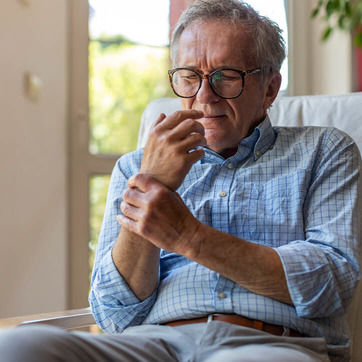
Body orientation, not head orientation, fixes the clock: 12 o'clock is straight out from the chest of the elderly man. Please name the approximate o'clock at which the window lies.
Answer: The window is roughly at 4 o'clock from the elderly man.

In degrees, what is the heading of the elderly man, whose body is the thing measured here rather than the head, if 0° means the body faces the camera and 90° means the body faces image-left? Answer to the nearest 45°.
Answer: approximately 45°
